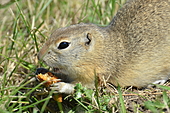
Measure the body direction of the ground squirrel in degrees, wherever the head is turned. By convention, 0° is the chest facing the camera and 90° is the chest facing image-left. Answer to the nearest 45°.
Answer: approximately 90°
